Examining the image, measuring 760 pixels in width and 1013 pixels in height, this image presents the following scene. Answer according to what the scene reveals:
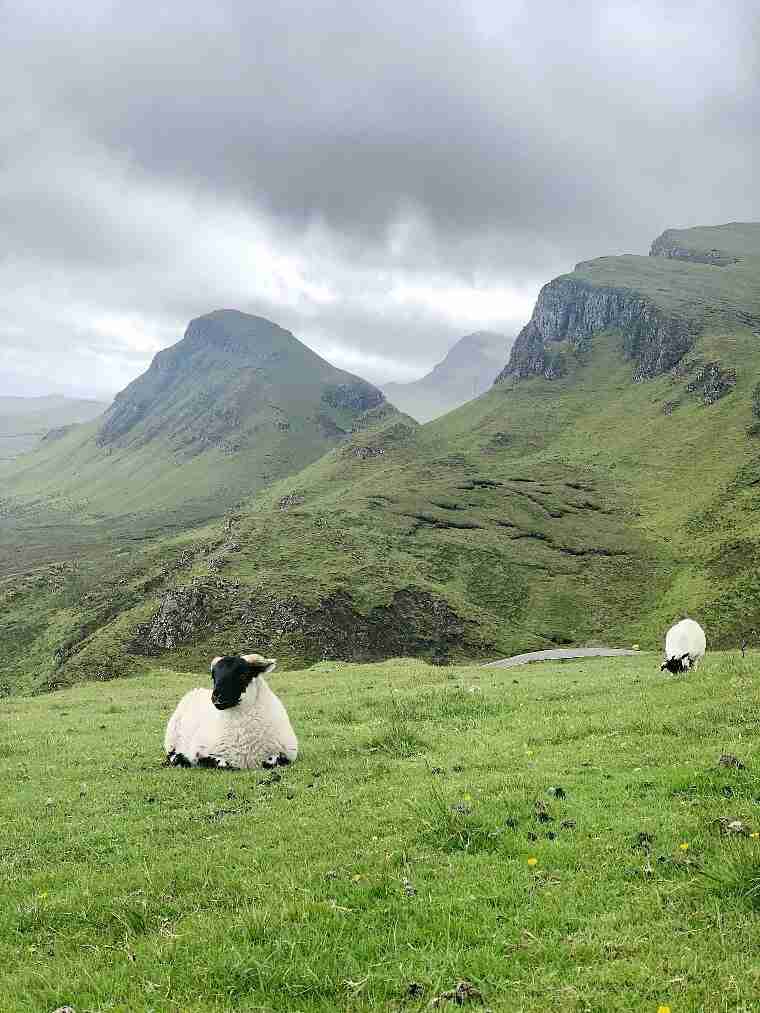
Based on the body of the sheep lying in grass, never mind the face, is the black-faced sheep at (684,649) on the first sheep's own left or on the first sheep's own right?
on the first sheep's own left

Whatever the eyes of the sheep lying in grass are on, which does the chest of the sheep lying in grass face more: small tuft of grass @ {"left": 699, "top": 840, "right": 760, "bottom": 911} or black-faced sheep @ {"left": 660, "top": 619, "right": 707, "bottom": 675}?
the small tuft of grass

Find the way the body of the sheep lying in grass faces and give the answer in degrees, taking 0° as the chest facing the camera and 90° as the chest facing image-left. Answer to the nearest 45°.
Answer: approximately 315°

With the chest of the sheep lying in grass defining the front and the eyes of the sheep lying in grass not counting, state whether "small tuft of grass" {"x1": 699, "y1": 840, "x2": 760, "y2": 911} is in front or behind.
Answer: in front
